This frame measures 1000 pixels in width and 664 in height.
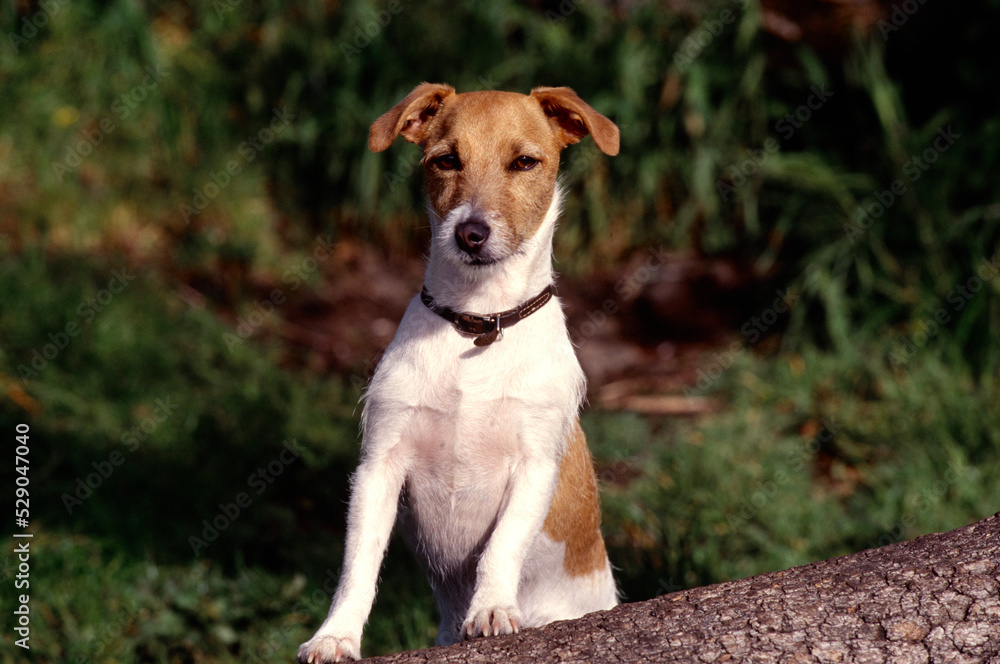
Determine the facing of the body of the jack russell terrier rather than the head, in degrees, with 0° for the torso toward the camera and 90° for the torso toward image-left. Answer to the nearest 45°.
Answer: approximately 0°
